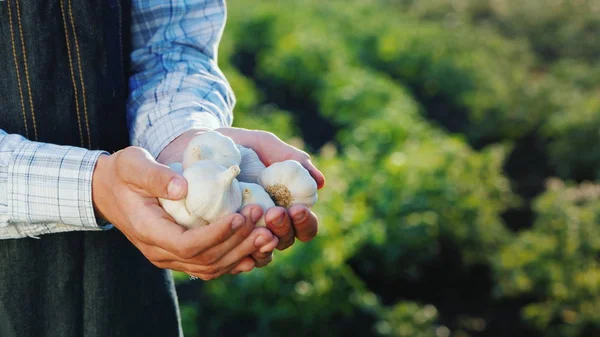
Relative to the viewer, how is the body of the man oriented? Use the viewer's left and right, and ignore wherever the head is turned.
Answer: facing the viewer and to the right of the viewer
